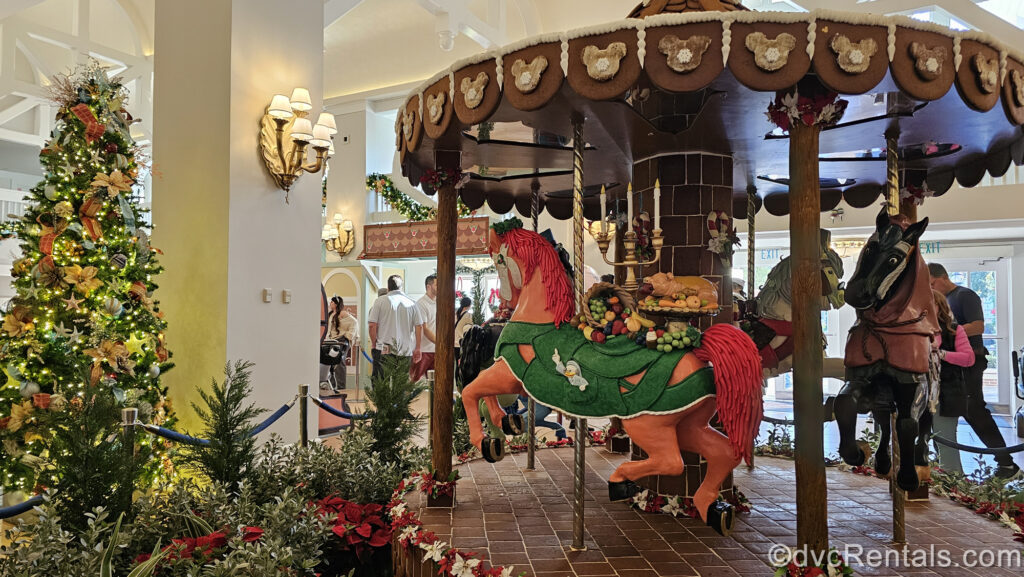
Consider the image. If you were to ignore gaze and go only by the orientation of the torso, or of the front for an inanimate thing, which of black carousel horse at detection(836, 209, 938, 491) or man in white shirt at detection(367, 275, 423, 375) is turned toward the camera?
the black carousel horse

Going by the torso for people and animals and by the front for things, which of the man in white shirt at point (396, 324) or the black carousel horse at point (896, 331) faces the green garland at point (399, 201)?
the man in white shirt

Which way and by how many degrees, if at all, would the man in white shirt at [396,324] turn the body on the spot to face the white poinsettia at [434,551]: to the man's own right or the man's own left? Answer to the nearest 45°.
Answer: approximately 180°

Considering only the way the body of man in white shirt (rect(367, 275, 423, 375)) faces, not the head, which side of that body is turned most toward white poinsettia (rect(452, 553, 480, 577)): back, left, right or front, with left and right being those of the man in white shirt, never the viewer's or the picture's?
back

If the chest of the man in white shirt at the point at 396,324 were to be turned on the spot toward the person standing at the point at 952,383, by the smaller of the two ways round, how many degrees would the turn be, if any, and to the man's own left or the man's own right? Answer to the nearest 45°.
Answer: approximately 135° to the man's own right

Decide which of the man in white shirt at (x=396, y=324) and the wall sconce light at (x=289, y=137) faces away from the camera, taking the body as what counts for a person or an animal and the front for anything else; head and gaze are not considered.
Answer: the man in white shirt

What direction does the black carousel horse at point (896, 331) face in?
toward the camera

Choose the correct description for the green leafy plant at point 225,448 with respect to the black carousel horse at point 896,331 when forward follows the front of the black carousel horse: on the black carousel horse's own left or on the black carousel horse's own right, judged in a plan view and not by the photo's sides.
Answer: on the black carousel horse's own right

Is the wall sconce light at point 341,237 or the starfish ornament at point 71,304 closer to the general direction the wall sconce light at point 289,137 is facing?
the starfish ornament

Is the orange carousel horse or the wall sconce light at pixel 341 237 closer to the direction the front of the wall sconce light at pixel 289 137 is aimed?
the orange carousel horse

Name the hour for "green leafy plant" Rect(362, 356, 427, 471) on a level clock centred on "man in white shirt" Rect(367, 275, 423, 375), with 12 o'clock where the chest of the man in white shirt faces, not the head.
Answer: The green leafy plant is roughly at 6 o'clock from the man in white shirt.

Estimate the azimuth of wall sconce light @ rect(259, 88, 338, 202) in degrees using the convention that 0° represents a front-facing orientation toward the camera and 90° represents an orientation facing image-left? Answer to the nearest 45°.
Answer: approximately 315°

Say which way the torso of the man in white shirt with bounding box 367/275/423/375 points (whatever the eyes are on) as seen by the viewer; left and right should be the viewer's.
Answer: facing away from the viewer

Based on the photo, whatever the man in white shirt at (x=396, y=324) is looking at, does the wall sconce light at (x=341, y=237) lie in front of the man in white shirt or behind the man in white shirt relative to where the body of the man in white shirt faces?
in front

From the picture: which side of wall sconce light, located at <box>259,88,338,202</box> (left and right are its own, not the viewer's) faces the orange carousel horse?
front

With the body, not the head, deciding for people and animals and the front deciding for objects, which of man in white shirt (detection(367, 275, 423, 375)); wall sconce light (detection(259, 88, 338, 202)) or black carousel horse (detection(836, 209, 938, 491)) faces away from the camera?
the man in white shirt
